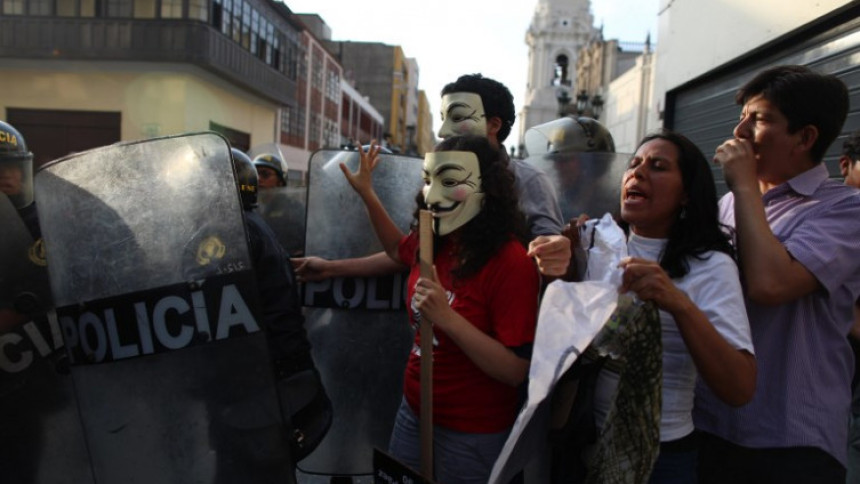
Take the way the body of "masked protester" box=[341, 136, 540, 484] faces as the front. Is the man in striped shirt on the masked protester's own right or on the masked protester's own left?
on the masked protester's own left

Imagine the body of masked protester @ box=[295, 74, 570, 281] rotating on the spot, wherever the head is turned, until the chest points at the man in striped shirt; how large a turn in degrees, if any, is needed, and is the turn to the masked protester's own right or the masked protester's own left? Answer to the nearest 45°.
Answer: approximately 90° to the masked protester's own left

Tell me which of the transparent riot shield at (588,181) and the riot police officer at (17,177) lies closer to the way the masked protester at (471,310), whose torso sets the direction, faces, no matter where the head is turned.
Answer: the riot police officer

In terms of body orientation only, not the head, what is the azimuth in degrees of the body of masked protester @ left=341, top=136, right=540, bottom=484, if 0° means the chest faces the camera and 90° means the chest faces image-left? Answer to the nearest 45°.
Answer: approximately 45°

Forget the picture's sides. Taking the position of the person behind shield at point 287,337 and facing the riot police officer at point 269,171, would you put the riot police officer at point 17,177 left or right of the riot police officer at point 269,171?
left

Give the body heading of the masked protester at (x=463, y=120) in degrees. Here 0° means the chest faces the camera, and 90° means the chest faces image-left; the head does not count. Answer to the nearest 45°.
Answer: approximately 45°

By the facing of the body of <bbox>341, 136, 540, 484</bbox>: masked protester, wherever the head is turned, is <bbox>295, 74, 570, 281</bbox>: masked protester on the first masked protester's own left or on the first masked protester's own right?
on the first masked protester's own right

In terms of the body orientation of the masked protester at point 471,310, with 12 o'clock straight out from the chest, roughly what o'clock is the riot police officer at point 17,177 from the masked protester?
The riot police officer is roughly at 2 o'clock from the masked protester.

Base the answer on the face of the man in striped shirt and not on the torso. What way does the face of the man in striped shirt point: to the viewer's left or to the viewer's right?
to the viewer's left

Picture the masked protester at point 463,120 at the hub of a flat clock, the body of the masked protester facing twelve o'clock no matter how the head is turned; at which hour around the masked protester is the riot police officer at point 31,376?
The riot police officer is roughly at 1 o'clock from the masked protester.

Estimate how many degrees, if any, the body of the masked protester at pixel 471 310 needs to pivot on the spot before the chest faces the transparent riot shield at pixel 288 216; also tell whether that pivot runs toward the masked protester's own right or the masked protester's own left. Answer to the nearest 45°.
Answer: approximately 90° to the masked protester's own right

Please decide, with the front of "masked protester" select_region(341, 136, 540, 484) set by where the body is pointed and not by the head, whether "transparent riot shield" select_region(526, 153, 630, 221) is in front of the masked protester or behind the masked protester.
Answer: behind
